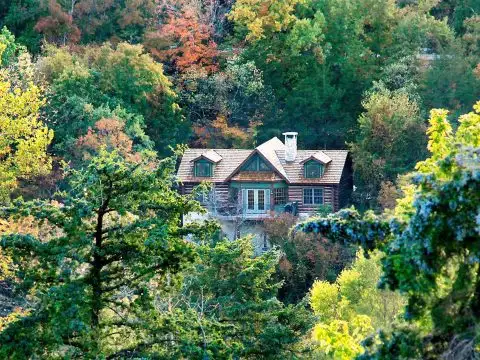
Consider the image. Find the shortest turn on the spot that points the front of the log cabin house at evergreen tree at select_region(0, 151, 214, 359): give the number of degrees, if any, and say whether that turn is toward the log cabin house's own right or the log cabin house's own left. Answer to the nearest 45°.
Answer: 0° — it already faces it

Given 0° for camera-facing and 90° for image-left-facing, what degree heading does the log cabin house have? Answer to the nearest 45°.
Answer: approximately 0°
